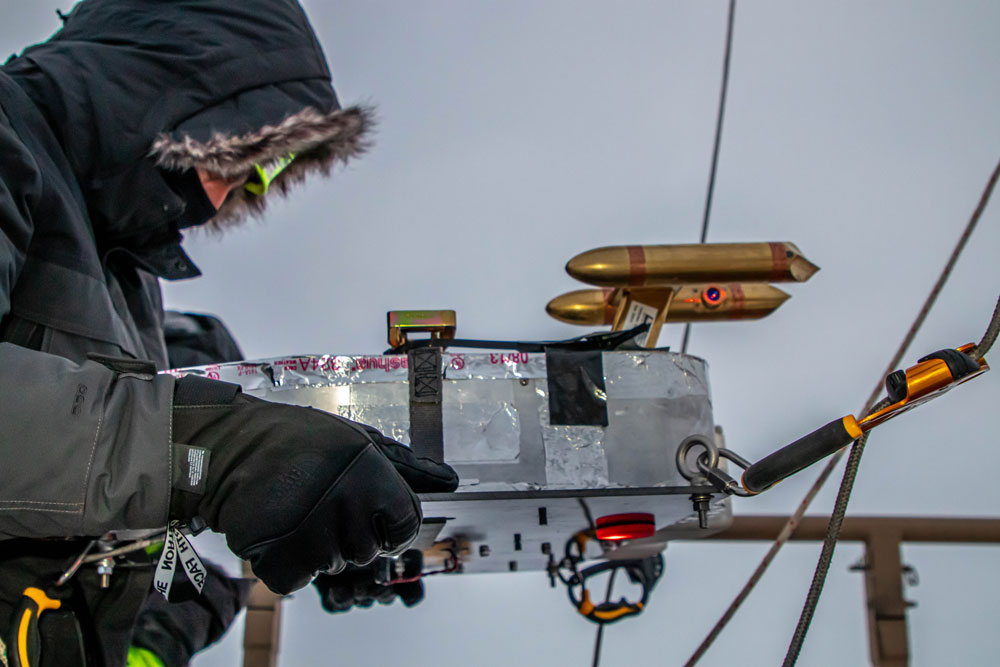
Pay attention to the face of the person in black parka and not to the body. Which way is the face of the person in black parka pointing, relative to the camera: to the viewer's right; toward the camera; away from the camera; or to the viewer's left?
to the viewer's right

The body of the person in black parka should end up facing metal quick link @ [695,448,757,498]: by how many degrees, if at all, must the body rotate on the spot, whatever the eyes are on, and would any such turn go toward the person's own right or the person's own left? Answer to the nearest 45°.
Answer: approximately 45° to the person's own right

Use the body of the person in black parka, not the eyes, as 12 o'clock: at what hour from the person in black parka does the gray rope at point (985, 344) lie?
The gray rope is roughly at 1 o'clock from the person in black parka.

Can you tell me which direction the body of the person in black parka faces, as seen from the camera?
to the viewer's right
